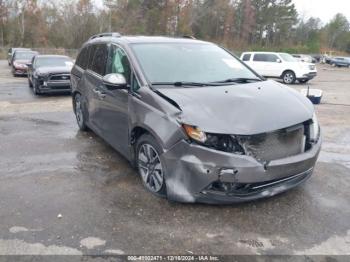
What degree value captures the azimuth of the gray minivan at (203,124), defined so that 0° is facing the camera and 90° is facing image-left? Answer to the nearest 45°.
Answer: approximately 315°

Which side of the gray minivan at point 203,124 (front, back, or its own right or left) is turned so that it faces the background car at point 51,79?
back

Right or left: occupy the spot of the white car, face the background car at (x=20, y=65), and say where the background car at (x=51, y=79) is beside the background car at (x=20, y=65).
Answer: left

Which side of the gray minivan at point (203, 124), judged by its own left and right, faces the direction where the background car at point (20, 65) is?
back

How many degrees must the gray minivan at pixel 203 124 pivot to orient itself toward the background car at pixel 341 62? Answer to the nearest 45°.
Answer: approximately 135° to its left

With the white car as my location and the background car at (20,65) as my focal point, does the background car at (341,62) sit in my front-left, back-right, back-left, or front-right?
back-right
